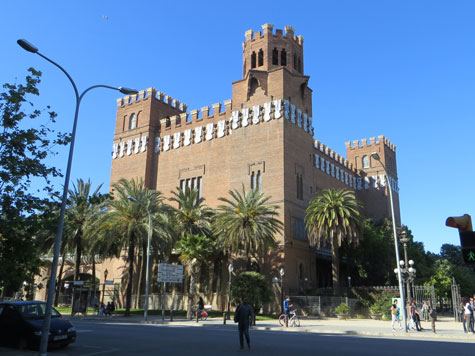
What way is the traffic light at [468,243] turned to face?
toward the camera

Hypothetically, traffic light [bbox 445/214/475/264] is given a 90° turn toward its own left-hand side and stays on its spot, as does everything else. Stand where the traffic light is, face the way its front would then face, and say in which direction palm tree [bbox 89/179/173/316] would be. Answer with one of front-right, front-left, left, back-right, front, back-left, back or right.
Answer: back-left

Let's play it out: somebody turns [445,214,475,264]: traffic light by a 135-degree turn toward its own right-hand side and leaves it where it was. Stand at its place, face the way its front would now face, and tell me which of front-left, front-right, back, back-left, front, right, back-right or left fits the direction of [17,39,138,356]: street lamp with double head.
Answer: front-left

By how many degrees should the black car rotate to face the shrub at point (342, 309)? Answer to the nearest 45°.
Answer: approximately 90° to its left

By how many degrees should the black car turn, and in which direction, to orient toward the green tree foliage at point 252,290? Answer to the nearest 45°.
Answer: approximately 90° to its left

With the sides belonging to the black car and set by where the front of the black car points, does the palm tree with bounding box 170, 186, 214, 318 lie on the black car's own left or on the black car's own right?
on the black car's own left

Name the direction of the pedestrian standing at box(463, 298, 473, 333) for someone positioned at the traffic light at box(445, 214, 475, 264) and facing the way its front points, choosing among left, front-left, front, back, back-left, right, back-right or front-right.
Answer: back

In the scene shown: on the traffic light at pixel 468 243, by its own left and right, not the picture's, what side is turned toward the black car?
right

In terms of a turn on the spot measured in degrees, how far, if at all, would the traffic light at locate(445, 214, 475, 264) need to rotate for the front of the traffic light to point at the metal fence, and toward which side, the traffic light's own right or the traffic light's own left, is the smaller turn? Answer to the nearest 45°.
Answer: approximately 180°

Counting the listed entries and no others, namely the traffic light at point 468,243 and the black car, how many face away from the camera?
0

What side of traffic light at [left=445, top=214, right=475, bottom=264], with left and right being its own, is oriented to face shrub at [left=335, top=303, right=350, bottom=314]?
back

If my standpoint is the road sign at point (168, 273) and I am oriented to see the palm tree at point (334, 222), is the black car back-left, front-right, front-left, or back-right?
back-right
